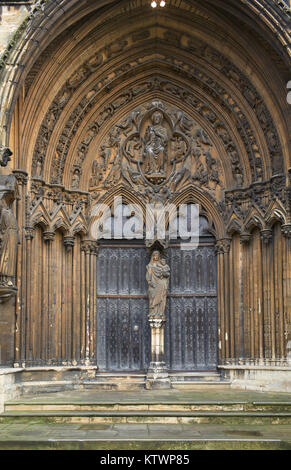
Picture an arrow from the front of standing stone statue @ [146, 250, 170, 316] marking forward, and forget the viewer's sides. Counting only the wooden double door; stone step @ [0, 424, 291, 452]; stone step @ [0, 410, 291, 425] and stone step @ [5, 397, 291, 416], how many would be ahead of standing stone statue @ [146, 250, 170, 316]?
3

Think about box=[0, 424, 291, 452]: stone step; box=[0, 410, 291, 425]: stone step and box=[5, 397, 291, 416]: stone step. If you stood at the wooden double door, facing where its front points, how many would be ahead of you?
3

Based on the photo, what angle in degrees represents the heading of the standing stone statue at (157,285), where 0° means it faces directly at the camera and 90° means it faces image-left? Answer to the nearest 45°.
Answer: approximately 0°

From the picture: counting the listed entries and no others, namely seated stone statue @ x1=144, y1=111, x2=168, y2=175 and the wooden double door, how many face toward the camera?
2

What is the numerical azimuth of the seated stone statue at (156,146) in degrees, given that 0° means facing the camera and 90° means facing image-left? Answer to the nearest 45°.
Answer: approximately 0°

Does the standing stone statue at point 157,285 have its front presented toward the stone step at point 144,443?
yes
